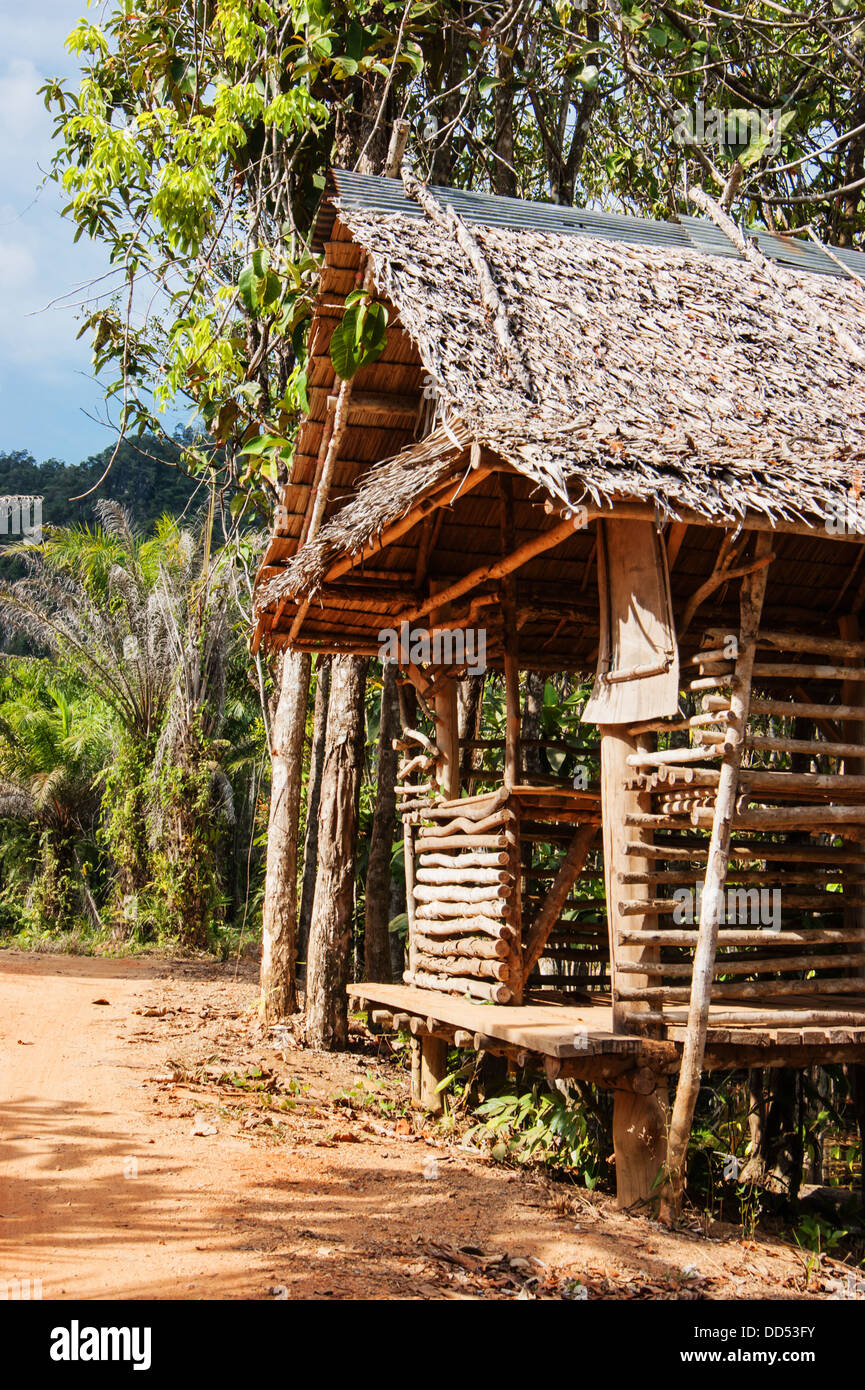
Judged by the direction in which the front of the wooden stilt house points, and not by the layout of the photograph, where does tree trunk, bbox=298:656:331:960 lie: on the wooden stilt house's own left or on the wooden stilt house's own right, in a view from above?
on the wooden stilt house's own right

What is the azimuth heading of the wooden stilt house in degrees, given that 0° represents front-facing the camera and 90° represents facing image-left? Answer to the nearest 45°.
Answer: approximately 45°

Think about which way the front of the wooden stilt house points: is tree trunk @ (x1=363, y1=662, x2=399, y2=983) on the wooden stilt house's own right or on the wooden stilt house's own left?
on the wooden stilt house's own right
